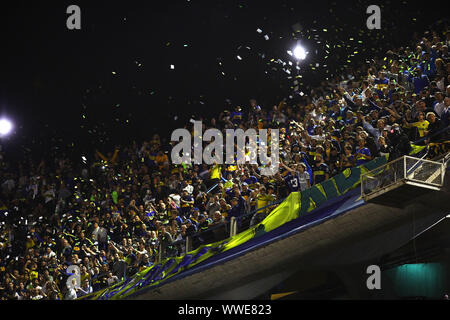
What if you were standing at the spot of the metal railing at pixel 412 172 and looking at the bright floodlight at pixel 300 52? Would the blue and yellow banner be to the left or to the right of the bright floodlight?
left

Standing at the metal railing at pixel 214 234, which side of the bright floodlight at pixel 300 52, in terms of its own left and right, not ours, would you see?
front

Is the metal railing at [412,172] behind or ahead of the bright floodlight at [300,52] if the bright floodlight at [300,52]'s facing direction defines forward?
ahead

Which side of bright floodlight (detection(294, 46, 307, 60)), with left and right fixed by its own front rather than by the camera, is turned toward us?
front

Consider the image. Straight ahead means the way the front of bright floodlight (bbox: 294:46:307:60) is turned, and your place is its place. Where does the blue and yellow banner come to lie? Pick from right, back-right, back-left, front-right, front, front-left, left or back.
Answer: front
